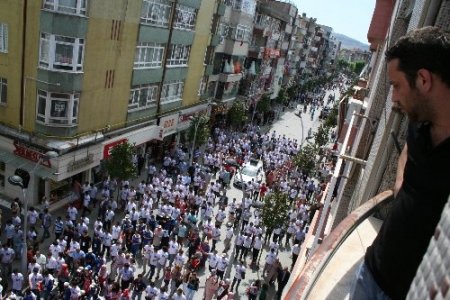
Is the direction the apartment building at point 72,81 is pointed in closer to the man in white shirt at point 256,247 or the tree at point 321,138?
the man in white shirt

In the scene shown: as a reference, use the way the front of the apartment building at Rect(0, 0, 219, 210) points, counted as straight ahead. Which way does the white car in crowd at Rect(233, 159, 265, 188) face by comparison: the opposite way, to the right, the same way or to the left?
to the right

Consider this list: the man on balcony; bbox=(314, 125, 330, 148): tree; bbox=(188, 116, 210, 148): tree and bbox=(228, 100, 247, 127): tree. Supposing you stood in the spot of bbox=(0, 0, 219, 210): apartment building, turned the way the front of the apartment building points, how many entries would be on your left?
3

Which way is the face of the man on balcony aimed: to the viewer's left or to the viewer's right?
to the viewer's left

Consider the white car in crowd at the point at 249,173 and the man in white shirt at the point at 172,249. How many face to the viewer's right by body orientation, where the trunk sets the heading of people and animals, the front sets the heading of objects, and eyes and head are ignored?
0

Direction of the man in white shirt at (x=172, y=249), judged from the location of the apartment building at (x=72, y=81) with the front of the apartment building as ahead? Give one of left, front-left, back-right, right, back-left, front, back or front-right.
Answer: front

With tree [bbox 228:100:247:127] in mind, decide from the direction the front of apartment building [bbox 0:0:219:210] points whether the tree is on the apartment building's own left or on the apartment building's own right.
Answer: on the apartment building's own left

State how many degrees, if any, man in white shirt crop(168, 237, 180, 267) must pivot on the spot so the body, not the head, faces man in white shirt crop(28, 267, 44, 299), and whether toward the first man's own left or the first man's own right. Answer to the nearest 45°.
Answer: approximately 90° to the first man's own right

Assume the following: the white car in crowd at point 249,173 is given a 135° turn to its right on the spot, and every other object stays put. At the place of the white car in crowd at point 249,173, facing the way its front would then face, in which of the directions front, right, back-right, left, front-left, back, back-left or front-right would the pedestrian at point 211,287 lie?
back

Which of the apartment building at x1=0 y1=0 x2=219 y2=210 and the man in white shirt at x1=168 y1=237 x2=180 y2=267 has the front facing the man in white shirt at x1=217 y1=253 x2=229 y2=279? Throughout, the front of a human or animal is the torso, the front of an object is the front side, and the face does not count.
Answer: the apartment building

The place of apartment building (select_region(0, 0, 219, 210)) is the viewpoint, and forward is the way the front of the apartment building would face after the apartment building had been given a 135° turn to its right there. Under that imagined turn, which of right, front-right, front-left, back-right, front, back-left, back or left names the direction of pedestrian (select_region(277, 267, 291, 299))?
back-left

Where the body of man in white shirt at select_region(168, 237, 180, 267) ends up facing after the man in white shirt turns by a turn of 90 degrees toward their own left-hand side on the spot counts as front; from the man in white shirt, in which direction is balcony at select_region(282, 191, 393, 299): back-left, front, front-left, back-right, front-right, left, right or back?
front-right

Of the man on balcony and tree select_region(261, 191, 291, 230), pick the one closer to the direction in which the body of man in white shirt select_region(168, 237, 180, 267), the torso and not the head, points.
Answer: the man on balcony

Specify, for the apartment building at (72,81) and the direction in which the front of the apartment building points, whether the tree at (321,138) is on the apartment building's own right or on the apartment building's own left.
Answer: on the apartment building's own left

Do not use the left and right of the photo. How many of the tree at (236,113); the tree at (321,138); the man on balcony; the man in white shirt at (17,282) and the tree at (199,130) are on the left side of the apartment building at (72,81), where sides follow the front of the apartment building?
3

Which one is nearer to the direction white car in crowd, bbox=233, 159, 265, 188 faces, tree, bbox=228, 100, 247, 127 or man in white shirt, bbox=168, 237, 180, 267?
the man in white shirt

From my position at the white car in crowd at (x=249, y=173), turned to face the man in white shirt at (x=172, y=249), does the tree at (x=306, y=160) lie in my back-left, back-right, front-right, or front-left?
back-left

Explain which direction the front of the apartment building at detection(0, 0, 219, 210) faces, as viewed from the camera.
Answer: facing the viewer and to the right of the viewer

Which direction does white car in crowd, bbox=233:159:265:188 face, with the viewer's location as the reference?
facing the viewer and to the left of the viewer
